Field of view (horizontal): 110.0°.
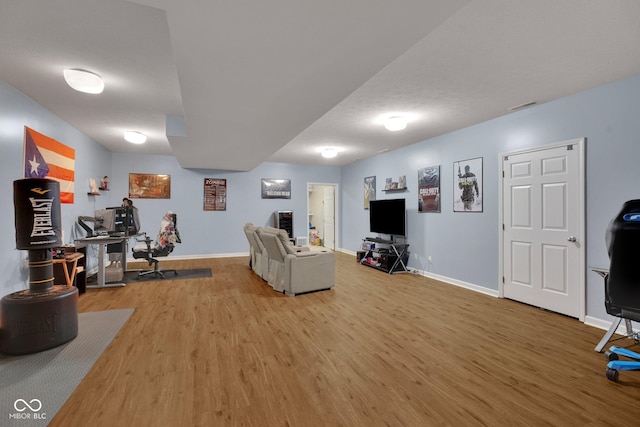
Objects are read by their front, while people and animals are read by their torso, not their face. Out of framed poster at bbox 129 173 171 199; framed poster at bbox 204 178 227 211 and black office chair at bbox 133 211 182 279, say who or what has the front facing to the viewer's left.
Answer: the black office chair

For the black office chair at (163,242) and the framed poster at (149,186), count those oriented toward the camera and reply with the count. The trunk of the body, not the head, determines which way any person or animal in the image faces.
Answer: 1

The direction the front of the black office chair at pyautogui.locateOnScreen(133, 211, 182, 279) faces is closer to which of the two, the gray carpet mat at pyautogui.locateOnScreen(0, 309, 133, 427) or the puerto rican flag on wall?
the puerto rican flag on wall

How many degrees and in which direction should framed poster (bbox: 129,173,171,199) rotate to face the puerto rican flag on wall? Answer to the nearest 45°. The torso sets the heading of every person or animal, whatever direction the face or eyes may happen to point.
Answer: approximately 45° to its right

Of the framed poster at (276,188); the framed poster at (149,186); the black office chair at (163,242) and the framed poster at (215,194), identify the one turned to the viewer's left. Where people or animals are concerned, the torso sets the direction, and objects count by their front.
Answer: the black office chair

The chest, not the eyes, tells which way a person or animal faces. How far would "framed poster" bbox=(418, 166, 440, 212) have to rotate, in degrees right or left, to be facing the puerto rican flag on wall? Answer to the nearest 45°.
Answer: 0° — it already faces it

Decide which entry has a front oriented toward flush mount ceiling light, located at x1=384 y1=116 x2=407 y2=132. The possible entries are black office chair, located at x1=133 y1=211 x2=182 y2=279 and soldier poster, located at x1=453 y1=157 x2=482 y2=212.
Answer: the soldier poster

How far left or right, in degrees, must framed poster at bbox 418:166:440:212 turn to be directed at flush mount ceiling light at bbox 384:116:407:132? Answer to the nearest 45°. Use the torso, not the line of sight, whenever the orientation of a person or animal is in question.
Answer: approximately 45° to its left

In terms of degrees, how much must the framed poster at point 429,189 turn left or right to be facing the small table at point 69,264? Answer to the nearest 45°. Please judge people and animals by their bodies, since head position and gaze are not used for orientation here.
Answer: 0° — it already faces it

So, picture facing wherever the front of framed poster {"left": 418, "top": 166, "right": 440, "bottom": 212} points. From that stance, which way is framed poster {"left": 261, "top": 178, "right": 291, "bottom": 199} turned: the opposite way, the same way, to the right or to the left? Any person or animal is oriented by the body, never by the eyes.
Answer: to the left

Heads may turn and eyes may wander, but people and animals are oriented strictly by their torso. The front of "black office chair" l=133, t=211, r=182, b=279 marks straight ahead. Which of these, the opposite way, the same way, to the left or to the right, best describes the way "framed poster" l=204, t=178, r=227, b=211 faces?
to the left

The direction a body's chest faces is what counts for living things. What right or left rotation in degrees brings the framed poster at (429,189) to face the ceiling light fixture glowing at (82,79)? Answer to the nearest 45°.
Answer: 0° — it already faces it
